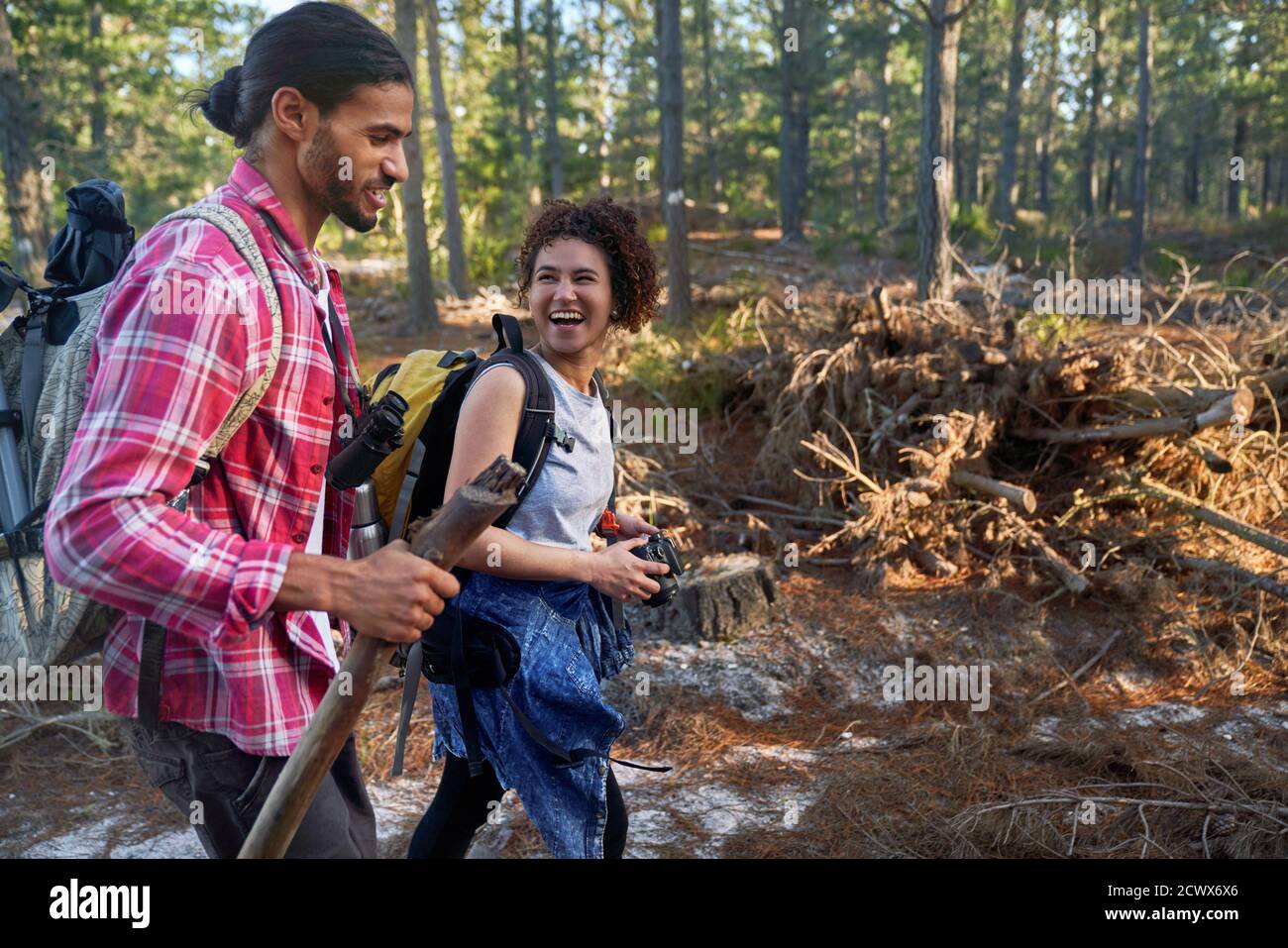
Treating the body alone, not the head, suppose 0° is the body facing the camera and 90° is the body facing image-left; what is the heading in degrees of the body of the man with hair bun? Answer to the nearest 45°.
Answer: approximately 270°

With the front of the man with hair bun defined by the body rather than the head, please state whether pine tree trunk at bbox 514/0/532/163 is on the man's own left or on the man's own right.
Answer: on the man's own left

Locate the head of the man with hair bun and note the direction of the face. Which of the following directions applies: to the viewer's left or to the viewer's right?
to the viewer's right

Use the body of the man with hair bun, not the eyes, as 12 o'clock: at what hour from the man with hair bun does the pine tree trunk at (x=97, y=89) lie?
The pine tree trunk is roughly at 9 o'clock from the man with hair bun.

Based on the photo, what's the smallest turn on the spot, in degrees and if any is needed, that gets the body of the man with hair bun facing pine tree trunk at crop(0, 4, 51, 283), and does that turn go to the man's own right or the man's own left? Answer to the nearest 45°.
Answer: approximately 90° to the man's own left

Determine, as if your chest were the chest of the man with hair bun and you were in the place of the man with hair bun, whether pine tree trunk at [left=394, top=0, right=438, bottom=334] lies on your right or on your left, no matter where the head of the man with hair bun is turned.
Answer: on your left
